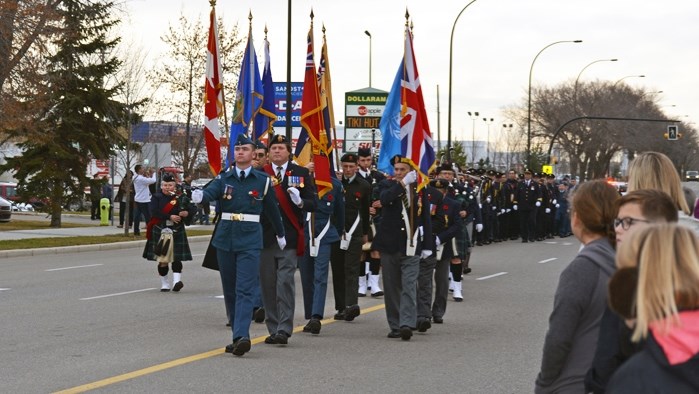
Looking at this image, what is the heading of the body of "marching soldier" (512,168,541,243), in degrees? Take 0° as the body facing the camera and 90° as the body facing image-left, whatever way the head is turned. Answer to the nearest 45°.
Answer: approximately 0°

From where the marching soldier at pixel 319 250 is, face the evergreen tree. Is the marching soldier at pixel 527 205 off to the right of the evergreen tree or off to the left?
right

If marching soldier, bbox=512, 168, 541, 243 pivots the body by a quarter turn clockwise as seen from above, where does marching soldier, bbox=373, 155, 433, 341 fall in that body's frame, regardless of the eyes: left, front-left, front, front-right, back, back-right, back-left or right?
left

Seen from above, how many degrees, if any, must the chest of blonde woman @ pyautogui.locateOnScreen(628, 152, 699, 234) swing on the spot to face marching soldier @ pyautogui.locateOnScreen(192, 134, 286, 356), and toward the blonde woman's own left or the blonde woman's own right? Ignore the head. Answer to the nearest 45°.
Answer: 0° — they already face them

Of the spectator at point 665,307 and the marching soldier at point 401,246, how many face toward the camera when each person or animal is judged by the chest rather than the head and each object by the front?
1

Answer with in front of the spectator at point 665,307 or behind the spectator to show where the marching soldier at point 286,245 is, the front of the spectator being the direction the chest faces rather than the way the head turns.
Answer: in front

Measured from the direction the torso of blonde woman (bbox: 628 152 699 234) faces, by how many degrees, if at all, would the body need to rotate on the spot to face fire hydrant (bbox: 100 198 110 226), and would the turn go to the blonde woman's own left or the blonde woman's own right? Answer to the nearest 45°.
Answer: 0° — they already face it

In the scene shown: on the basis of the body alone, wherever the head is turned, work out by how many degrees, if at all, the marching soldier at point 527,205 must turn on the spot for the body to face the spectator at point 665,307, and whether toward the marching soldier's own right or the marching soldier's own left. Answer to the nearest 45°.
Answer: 0° — they already face them

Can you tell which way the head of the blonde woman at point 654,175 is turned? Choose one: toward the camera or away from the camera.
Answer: away from the camera

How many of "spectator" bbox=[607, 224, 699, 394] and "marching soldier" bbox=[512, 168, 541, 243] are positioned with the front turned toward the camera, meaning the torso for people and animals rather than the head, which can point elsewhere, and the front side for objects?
1

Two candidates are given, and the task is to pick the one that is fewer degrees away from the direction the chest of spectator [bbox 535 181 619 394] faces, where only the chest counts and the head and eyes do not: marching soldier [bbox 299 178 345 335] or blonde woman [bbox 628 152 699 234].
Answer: the marching soldier

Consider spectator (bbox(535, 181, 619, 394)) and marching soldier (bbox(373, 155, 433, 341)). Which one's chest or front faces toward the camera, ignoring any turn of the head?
the marching soldier

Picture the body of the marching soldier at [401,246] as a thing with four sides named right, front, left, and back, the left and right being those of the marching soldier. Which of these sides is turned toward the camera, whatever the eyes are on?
front
